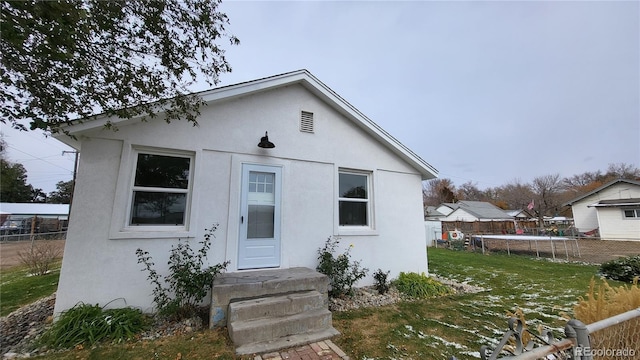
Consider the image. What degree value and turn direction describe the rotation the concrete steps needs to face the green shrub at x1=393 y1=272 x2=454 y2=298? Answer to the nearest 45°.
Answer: approximately 90° to its left

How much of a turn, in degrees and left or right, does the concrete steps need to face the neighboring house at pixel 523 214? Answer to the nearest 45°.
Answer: approximately 90° to its left

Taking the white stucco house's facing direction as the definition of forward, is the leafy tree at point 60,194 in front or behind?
behind

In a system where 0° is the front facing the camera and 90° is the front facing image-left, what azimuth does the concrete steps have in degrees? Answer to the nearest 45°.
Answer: approximately 315°

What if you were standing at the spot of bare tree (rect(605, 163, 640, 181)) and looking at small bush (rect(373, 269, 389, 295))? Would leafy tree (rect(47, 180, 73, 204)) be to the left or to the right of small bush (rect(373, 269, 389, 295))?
right

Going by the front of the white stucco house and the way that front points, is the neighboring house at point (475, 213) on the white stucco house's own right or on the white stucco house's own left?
on the white stucco house's own left

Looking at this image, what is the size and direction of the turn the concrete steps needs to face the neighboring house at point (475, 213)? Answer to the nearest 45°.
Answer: approximately 90° to its left

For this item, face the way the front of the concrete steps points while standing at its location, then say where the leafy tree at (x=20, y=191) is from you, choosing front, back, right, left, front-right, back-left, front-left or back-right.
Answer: back

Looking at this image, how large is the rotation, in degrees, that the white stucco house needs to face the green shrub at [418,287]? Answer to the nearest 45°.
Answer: approximately 45° to its left
